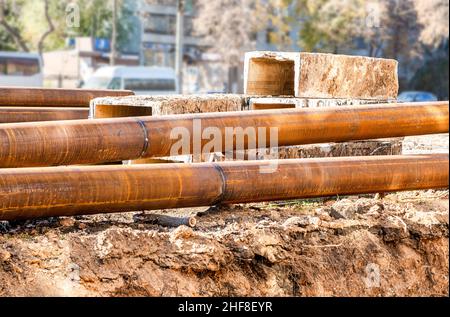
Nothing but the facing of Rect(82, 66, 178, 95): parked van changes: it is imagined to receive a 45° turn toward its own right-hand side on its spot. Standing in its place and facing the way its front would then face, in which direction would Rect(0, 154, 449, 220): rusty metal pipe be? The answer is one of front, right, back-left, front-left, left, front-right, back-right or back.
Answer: back-left

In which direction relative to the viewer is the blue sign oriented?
toward the camera

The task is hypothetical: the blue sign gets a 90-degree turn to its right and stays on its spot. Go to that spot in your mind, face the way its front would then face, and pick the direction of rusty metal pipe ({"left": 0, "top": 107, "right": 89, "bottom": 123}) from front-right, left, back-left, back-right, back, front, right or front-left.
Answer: left

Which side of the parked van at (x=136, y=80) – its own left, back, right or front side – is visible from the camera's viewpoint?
left

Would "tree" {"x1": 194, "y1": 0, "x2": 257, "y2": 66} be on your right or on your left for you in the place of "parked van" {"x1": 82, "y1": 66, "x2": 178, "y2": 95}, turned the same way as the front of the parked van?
on your right

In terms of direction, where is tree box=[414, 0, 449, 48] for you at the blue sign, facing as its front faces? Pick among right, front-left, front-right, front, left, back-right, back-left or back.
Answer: front-left

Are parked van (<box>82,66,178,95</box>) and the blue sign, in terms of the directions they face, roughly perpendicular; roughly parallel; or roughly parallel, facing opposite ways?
roughly perpendicular

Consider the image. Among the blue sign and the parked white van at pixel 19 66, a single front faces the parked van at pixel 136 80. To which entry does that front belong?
the blue sign
